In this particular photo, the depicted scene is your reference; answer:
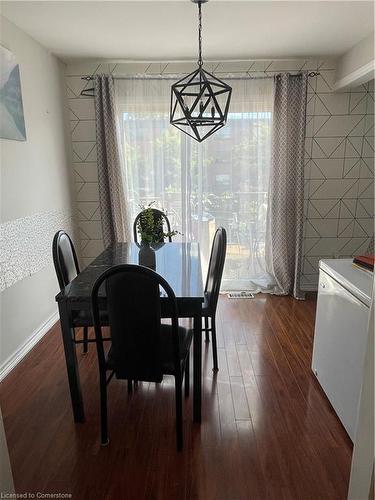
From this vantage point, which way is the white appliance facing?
to the viewer's left

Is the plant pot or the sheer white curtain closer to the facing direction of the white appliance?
the plant pot

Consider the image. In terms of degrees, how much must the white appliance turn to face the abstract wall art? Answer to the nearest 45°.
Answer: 0° — it already faces it

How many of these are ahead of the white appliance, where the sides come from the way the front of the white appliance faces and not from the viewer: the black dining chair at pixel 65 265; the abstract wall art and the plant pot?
3

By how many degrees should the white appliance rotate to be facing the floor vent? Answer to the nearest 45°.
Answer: approximately 45° to its right

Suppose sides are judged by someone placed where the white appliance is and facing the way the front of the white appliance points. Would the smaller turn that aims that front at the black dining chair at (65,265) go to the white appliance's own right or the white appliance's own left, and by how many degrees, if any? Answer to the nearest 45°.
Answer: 0° — it already faces it

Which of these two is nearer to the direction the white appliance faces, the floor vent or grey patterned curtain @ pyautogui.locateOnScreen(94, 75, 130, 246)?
the grey patterned curtain
